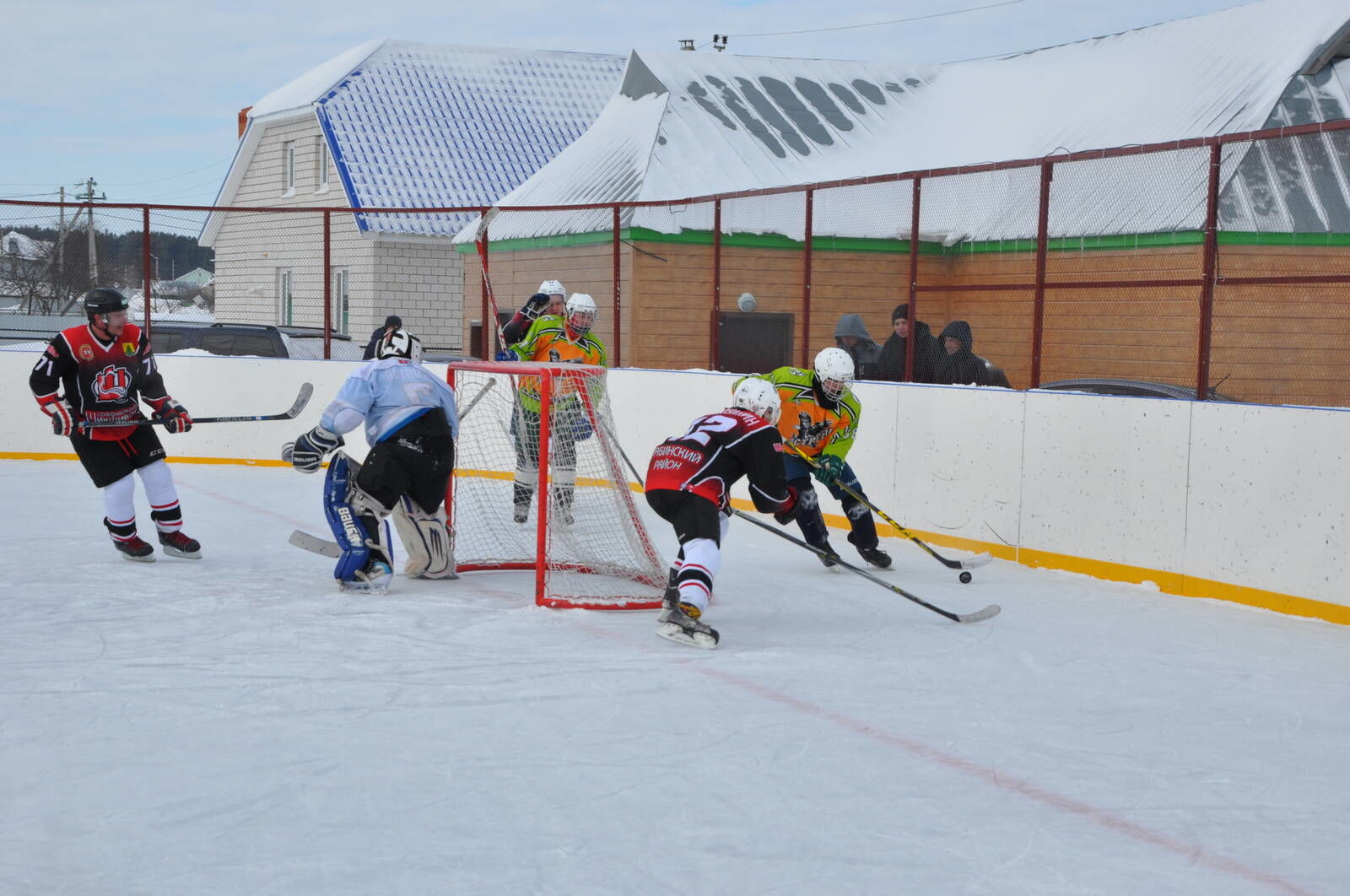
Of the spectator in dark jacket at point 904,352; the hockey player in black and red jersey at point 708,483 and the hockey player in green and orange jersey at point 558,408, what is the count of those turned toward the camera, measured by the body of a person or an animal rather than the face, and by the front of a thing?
2

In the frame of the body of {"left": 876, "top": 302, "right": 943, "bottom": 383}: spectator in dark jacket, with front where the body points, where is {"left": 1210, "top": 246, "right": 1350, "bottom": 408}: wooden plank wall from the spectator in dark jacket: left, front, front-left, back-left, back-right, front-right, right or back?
left

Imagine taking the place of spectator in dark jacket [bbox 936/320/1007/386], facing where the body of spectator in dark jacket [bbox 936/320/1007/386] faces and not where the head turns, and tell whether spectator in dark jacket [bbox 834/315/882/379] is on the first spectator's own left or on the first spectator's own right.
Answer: on the first spectator's own right

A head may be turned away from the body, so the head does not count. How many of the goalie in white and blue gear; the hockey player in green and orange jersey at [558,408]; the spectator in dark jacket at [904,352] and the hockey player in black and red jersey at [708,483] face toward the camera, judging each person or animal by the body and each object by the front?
2

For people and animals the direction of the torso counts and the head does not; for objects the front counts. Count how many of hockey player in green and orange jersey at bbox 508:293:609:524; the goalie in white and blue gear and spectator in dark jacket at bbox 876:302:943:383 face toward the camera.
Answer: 2

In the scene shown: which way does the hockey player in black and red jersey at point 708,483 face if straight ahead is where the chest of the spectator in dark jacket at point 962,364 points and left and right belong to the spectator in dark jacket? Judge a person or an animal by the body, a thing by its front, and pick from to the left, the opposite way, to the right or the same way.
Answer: the opposite way

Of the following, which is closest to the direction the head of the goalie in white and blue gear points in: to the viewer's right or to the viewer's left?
to the viewer's right

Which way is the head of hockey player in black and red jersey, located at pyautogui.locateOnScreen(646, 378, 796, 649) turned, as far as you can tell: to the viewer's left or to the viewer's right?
to the viewer's right

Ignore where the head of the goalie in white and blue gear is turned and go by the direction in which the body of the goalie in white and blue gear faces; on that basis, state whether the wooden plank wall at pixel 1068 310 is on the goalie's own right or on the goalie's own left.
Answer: on the goalie's own right

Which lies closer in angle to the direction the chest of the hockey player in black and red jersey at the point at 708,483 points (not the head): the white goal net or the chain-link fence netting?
the chain-link fence netting

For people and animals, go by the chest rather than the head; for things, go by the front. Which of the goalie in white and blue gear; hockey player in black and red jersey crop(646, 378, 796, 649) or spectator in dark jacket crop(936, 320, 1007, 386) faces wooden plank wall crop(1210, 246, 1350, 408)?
the hockey player in black and red jersey

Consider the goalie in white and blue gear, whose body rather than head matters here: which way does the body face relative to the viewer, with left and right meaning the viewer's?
facing away from the viewer and to the left of the viewer

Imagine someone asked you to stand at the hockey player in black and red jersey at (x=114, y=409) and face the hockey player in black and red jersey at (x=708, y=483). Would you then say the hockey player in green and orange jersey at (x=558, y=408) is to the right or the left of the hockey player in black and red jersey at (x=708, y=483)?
left

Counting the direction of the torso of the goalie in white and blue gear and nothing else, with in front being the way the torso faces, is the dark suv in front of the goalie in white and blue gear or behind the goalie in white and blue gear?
in front
